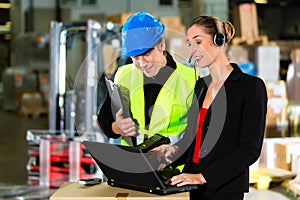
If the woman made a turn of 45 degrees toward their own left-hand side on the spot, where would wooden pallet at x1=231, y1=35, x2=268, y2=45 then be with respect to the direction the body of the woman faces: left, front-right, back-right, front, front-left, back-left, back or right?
back

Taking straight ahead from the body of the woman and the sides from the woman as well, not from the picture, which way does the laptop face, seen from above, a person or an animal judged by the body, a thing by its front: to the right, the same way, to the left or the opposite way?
the opposite way

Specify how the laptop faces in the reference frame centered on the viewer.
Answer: facing away from the viewer and to the right of the viewer

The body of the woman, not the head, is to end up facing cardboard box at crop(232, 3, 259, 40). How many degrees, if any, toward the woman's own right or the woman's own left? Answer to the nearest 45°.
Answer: approximately 135° to the woman's own right

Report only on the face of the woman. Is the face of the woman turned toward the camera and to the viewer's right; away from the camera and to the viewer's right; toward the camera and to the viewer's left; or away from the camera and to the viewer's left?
toward the camera and to the viewer's left

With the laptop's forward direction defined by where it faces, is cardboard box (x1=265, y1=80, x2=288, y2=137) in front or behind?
in front

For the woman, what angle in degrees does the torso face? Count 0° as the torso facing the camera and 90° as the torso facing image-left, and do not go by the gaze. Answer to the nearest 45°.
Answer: approximately 45°

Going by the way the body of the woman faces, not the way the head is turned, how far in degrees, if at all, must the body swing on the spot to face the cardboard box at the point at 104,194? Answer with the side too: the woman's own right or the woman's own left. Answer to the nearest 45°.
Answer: approximately 45° to the woman's own right
